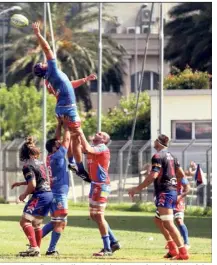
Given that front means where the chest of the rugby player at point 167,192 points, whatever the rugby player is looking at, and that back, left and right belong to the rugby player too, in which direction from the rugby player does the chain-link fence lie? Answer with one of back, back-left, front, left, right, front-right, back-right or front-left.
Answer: front-right

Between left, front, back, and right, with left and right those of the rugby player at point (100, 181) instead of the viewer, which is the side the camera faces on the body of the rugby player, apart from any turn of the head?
left

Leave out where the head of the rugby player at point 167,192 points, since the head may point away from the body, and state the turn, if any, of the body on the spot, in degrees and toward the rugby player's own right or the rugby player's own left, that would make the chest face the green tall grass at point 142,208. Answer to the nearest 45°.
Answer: approximately 45° to the rugby player's own right

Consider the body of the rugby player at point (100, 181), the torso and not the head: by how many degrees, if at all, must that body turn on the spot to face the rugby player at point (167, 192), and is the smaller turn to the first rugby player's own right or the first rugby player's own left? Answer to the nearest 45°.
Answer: approximately 180°

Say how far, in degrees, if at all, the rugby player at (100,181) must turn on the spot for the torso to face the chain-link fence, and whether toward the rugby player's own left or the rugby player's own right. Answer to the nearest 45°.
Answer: approximately 90° to the rugby player's own right

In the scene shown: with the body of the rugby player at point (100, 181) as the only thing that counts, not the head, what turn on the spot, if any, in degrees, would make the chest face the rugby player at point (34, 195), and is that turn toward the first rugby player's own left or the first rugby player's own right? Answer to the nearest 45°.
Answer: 0° — they already face them
